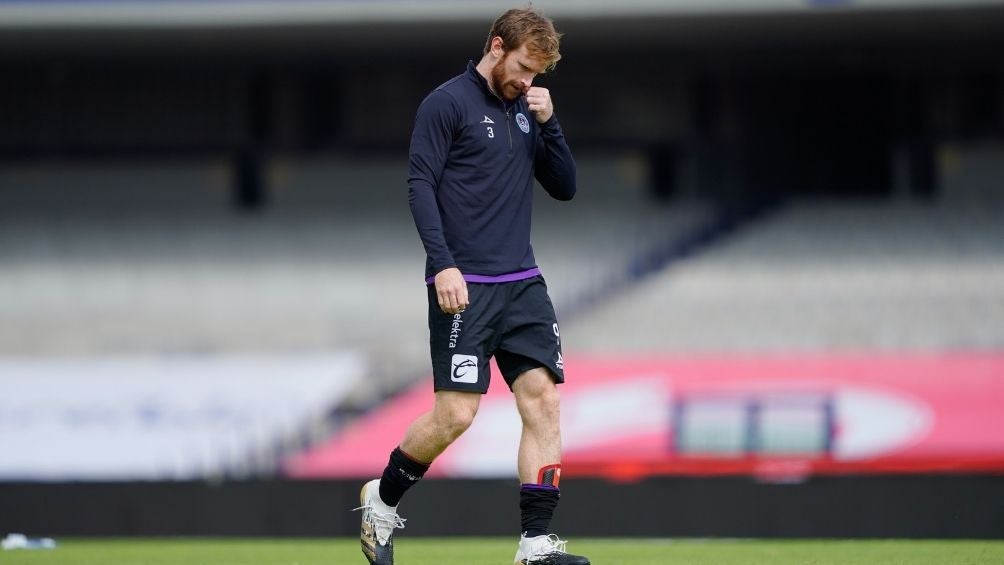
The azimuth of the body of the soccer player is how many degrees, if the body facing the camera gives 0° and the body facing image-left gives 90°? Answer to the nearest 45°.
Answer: approximately 315°

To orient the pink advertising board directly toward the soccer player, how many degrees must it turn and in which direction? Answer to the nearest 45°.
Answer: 0° — it already faces them

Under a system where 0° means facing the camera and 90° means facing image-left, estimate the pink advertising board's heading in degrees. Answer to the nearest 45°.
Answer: approximately 0°

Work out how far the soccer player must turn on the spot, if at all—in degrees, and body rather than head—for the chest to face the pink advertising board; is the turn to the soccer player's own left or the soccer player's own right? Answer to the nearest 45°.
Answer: approximately 135° to the soccer player's own left
